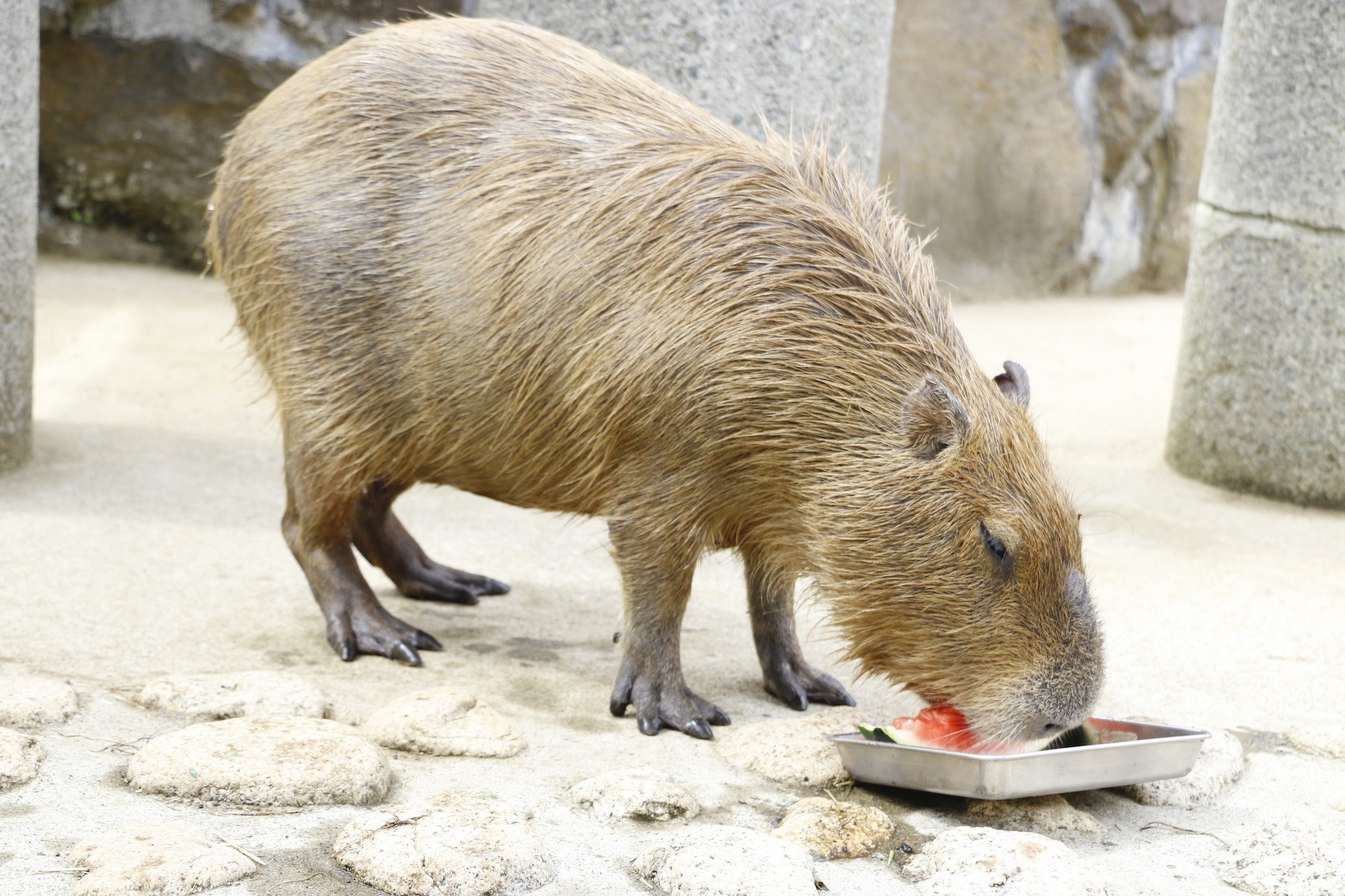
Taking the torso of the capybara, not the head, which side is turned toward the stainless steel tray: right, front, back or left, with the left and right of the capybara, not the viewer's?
front

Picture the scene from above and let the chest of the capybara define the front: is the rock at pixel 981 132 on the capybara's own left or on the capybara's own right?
on the capybara's own left

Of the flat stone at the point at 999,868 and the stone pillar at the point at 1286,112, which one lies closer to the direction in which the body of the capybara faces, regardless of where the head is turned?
the flat stone

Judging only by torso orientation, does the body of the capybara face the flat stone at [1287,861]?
yes

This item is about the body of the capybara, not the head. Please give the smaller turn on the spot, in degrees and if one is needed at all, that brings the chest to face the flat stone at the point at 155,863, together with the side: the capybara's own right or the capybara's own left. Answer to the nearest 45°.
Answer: approximately 90° to the capybara's own right

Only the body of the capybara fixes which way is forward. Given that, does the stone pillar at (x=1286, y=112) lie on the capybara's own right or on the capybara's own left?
on the capybara's own left

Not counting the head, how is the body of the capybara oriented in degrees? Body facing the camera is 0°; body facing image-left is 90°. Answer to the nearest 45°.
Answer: approximately 315°

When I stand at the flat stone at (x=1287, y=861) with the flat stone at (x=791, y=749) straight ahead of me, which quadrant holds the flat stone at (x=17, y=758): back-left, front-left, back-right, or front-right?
front-left

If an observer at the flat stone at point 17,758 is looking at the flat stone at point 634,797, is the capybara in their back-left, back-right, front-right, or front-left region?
front-left

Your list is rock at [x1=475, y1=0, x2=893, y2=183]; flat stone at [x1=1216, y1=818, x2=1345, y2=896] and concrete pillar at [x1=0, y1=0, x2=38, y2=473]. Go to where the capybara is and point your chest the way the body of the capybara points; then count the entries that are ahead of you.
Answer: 1

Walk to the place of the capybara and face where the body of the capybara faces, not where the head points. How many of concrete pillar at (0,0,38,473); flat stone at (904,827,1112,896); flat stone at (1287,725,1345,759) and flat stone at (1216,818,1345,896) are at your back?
1

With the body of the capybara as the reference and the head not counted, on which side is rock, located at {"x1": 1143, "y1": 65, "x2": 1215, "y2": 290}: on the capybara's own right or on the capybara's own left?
on the capybara's own left

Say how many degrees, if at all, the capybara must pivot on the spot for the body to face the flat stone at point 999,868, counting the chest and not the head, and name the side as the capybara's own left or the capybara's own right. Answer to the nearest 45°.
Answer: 0° — it already faces it

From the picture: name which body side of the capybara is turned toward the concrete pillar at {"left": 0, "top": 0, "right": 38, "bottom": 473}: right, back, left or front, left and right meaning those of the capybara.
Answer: back

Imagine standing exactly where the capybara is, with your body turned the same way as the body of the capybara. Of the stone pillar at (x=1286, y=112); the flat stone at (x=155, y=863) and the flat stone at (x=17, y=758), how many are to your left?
1

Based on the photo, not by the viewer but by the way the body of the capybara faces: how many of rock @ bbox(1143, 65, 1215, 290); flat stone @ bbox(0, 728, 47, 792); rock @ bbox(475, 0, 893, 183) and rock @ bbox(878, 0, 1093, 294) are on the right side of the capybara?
1

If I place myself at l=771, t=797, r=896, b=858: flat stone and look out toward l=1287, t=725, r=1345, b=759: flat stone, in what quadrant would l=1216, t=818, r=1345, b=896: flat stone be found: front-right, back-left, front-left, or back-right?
front-right

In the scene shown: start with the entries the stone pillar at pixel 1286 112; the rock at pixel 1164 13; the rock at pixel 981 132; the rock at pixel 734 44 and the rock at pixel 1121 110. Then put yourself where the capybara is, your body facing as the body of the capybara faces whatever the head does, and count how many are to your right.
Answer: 0

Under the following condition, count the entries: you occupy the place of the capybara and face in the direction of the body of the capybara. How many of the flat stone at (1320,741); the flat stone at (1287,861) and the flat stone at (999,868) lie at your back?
0
